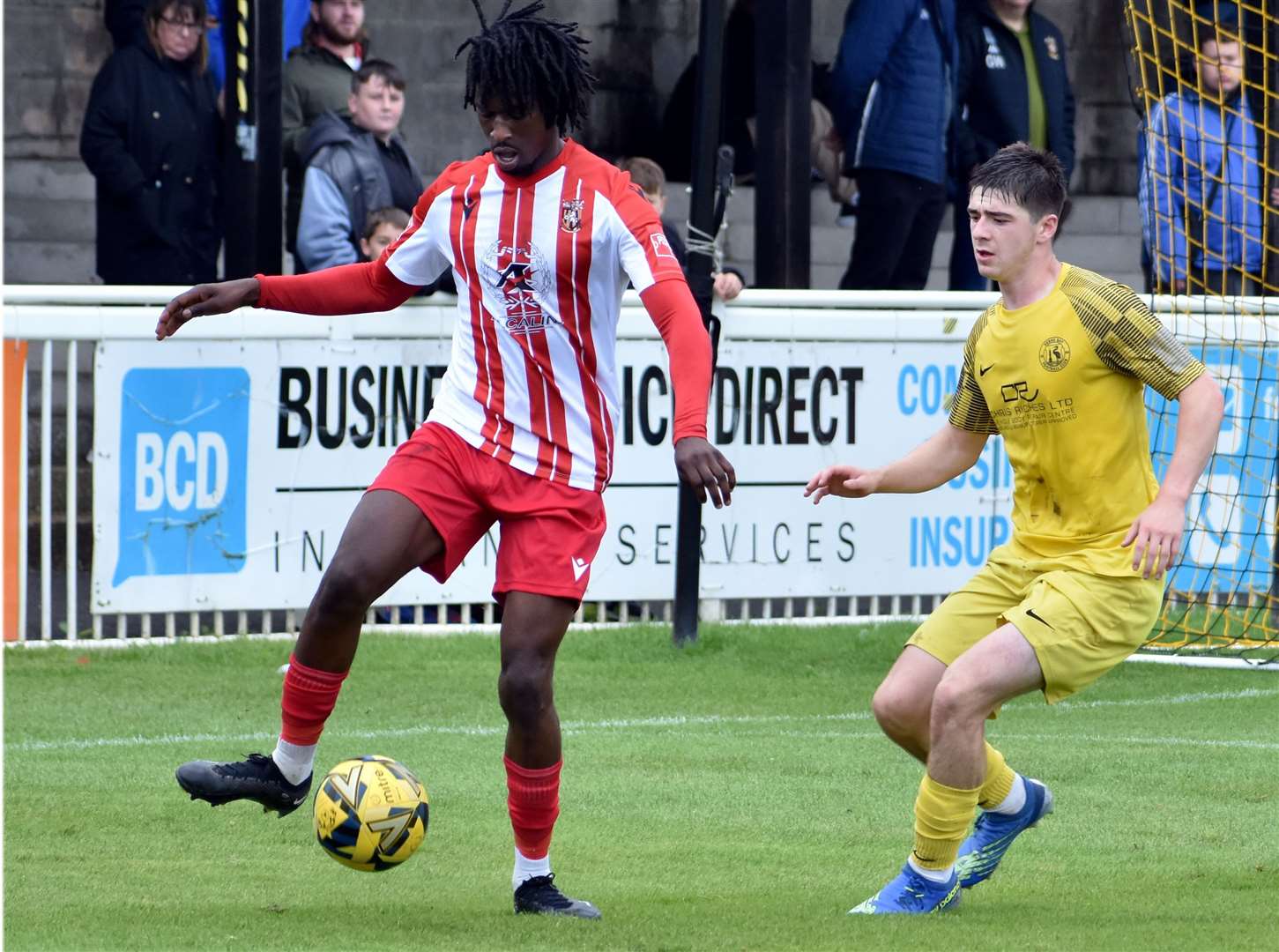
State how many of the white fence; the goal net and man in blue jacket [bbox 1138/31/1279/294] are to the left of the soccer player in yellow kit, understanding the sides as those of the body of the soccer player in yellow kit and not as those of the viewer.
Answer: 0

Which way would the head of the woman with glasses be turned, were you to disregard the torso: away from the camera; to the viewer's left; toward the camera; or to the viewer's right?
toward the camera

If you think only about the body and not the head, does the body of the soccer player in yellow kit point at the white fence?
no

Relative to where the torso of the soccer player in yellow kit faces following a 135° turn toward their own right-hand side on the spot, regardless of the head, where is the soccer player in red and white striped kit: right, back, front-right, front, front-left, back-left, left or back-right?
left

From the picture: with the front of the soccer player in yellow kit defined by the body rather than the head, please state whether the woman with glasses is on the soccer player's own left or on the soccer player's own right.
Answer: on the soccer player's own right

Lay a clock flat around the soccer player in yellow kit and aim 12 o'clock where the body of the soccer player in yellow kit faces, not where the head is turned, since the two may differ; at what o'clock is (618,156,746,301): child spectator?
The child spectator is roughly at 4 o'clock from the soccer player in yellow kit.

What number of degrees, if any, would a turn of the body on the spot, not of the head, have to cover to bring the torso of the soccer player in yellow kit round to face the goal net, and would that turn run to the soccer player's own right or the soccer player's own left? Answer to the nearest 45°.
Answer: approximately 135° to the soccer player's own right

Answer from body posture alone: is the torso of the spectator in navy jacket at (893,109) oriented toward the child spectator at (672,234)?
no

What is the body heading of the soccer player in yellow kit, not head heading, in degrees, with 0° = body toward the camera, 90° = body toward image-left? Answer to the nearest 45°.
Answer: approximately 45°

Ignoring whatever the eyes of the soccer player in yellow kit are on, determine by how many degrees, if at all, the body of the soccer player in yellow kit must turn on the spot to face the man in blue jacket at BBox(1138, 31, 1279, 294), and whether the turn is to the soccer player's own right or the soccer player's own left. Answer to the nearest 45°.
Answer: approximately 135° to the soccer player's own right

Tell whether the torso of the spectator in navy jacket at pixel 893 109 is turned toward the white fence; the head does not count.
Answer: no
